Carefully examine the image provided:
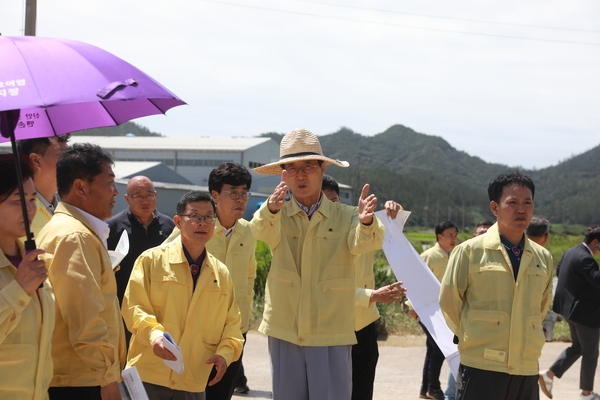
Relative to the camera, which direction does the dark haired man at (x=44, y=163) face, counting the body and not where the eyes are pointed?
to the viewer's right

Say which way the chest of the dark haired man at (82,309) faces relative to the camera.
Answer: to the viewer's right

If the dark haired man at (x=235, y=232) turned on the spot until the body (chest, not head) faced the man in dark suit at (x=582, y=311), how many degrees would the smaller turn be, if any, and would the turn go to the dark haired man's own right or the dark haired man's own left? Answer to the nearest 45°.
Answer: approximately 90° to the dark haired man's own left

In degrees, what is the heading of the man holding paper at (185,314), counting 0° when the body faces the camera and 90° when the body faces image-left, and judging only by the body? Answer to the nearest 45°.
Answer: approximately 315°

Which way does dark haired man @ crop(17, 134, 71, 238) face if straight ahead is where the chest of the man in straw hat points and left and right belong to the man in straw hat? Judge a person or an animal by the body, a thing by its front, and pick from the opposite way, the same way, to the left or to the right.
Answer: to the left

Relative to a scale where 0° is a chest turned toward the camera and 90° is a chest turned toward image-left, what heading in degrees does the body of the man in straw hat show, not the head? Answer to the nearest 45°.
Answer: approximately 0°

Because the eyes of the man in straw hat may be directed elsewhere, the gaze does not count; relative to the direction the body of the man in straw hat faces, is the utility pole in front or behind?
behind

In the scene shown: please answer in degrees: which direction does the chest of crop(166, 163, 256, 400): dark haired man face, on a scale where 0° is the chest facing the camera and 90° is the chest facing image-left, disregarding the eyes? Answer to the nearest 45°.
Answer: approximately 315°

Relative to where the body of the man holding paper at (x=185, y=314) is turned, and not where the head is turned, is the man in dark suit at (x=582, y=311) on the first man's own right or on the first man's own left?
on the first man's own left

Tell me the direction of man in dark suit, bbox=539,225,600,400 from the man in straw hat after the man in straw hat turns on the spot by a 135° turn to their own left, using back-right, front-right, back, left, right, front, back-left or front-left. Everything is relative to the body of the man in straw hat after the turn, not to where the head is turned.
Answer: front

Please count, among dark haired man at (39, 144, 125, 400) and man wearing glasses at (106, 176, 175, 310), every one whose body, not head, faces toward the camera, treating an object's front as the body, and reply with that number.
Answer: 1

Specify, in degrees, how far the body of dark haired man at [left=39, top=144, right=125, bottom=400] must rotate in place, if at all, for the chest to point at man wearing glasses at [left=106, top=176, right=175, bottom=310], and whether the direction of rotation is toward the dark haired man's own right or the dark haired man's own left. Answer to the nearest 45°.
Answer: approximately 90° to the dark haired man's own left
